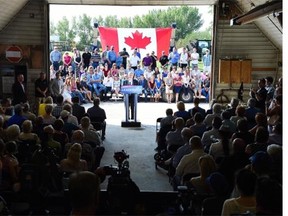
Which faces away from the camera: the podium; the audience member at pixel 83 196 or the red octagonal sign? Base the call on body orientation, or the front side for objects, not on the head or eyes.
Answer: the audience member

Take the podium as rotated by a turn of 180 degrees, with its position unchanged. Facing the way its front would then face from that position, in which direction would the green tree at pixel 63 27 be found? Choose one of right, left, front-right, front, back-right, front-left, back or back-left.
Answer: front

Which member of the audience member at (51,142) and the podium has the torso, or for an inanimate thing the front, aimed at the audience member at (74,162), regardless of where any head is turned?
the podium

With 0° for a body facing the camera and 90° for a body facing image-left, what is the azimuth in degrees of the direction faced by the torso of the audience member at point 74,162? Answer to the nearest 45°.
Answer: approximately 180°

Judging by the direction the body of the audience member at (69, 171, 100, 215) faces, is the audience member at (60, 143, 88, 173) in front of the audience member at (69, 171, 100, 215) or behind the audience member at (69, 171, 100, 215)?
in front

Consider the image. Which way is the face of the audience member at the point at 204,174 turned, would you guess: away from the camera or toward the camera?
away from the camera

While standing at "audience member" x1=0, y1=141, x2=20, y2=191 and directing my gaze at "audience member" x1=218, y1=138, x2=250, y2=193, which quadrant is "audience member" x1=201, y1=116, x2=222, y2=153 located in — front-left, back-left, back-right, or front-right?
front-left

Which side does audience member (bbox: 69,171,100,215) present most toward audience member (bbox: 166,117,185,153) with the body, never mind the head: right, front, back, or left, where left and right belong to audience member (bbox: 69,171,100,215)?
front

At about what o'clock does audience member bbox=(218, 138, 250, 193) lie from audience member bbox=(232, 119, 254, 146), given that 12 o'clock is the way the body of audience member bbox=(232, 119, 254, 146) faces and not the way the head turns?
audience member bbox=(218, 138, 250, 193) is roughly at 6 o'clock from audience member bbox=(232, 119, 254, 146).

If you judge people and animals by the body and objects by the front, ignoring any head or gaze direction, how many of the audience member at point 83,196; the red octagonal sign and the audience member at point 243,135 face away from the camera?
2

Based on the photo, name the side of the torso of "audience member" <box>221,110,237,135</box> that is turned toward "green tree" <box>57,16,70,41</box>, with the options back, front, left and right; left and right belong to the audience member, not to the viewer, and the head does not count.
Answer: front

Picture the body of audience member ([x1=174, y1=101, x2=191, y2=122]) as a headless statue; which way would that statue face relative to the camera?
away from the camera

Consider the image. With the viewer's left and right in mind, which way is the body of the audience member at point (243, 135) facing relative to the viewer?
facing away from the viewer

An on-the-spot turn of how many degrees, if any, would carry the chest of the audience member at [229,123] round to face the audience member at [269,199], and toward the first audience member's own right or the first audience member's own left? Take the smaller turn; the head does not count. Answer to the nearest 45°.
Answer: approximately 135° to the first audience member's own left

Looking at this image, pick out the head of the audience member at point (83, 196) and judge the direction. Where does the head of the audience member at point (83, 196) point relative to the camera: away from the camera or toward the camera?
away from the camera

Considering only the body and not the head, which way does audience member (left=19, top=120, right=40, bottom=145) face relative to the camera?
away from the camera
